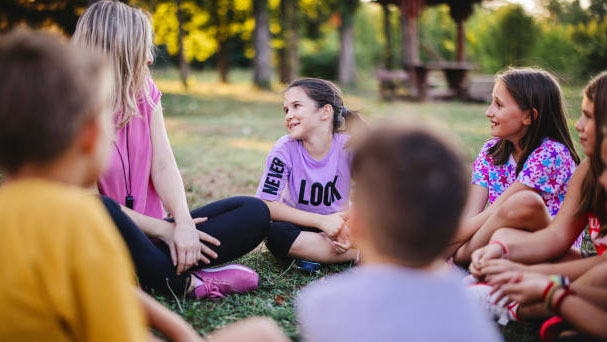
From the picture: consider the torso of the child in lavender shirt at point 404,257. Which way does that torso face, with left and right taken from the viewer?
facing away from the viewer

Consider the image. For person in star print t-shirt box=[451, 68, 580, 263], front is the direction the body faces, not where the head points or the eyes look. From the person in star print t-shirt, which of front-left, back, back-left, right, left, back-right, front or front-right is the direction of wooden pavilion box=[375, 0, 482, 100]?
back-right

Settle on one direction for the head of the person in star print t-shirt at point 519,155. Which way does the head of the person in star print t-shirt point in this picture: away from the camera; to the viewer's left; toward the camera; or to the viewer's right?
to the viewer's left

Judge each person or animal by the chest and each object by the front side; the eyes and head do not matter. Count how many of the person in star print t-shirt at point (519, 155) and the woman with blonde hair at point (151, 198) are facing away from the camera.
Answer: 0

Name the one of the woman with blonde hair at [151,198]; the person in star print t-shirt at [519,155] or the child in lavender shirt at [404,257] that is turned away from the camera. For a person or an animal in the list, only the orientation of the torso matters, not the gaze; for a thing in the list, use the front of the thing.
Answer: the child in lavender shirt

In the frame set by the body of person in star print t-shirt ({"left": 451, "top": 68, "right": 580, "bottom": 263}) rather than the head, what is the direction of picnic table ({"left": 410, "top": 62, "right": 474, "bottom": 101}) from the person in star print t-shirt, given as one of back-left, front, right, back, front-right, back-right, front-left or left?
back-right

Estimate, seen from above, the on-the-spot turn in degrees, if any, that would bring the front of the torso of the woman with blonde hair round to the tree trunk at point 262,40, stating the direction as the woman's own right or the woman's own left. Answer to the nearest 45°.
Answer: approximately 135° to the woman's own left

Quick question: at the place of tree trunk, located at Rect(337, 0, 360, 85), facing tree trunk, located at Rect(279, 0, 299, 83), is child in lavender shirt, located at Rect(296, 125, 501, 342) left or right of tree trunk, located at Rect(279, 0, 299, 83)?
left

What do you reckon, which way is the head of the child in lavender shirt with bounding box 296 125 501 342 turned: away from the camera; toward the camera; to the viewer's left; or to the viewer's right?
away from the camera

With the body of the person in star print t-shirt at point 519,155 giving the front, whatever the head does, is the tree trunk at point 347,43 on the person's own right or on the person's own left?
on the person's own right

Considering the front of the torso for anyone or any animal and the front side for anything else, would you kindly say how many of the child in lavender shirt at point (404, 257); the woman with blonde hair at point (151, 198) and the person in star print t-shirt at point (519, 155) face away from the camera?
1

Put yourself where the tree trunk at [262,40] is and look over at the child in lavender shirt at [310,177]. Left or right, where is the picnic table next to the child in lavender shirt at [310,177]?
left

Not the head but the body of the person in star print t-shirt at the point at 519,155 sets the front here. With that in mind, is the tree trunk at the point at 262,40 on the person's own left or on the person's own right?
on the person's own right

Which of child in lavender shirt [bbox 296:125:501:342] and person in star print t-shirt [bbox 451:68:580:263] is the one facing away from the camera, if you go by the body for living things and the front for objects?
the child in lavender shirt

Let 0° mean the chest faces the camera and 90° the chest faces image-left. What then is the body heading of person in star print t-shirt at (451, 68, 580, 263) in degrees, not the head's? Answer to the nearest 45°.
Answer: approximately 45°

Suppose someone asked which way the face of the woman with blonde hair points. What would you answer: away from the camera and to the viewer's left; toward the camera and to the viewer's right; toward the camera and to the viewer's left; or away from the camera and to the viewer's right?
away from the camera and to the viewer's right
